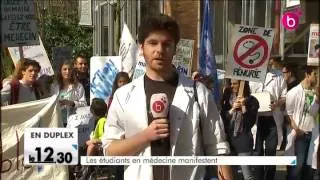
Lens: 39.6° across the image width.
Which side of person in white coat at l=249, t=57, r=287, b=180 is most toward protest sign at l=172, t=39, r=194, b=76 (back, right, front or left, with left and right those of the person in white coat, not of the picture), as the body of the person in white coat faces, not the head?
right

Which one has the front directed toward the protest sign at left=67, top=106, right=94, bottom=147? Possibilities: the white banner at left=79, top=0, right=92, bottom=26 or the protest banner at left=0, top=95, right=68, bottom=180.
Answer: the white banner

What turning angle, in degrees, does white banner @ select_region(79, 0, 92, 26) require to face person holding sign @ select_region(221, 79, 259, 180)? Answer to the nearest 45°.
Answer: approximately 45° to its left

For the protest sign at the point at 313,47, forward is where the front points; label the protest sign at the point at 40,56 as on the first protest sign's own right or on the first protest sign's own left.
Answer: on the first protest sign's own right

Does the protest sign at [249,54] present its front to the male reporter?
yes

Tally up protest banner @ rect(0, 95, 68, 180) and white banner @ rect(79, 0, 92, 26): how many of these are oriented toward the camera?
2

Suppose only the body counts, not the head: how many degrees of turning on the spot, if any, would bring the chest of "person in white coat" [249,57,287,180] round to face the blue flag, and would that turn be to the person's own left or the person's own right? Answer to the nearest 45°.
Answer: approximately 90° to the person's own right
